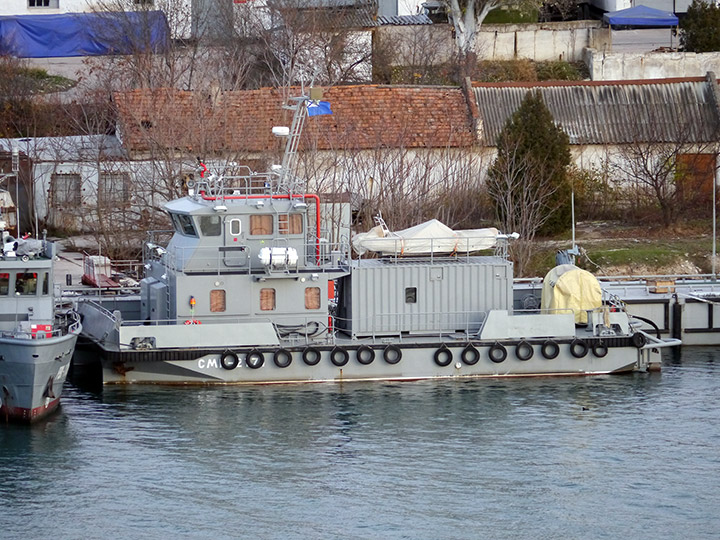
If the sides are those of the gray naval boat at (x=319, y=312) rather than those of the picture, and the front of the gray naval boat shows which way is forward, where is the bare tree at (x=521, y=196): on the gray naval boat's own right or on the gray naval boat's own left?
on the gray naval boat's own right

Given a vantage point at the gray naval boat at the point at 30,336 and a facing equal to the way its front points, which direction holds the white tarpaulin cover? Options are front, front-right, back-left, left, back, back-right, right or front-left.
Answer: left

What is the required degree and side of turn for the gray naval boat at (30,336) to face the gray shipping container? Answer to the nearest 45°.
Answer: approximately 90° to its left

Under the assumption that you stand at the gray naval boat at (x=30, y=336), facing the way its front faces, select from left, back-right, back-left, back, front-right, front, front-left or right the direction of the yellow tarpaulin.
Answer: left

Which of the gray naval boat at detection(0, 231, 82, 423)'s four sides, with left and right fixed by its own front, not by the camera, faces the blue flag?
left

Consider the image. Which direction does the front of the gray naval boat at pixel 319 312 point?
to the viewer's left
